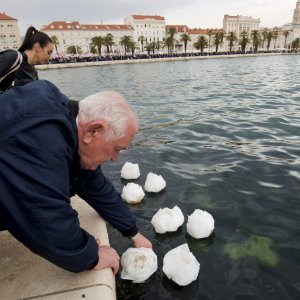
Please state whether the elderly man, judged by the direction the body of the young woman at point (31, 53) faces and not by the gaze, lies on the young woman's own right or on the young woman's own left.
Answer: on the young woman's own right

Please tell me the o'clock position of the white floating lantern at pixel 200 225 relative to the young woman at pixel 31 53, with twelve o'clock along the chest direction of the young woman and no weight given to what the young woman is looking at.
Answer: The white floating lantern is roughly at 2 o'clock from the young woman.

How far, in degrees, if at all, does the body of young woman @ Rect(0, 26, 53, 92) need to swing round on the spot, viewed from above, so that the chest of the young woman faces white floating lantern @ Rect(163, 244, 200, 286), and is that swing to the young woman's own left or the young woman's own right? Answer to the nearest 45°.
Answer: approximately 90° to the young woman's own right

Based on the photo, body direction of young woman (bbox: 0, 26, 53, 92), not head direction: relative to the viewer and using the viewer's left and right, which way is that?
facing to the right of the viewer

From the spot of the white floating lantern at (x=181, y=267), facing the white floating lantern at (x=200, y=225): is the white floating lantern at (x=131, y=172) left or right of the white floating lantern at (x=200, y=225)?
left

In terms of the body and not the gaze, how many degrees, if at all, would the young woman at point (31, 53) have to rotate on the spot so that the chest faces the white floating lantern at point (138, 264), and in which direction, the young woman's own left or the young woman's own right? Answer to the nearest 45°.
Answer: approximately 90° to the young woman's own right
